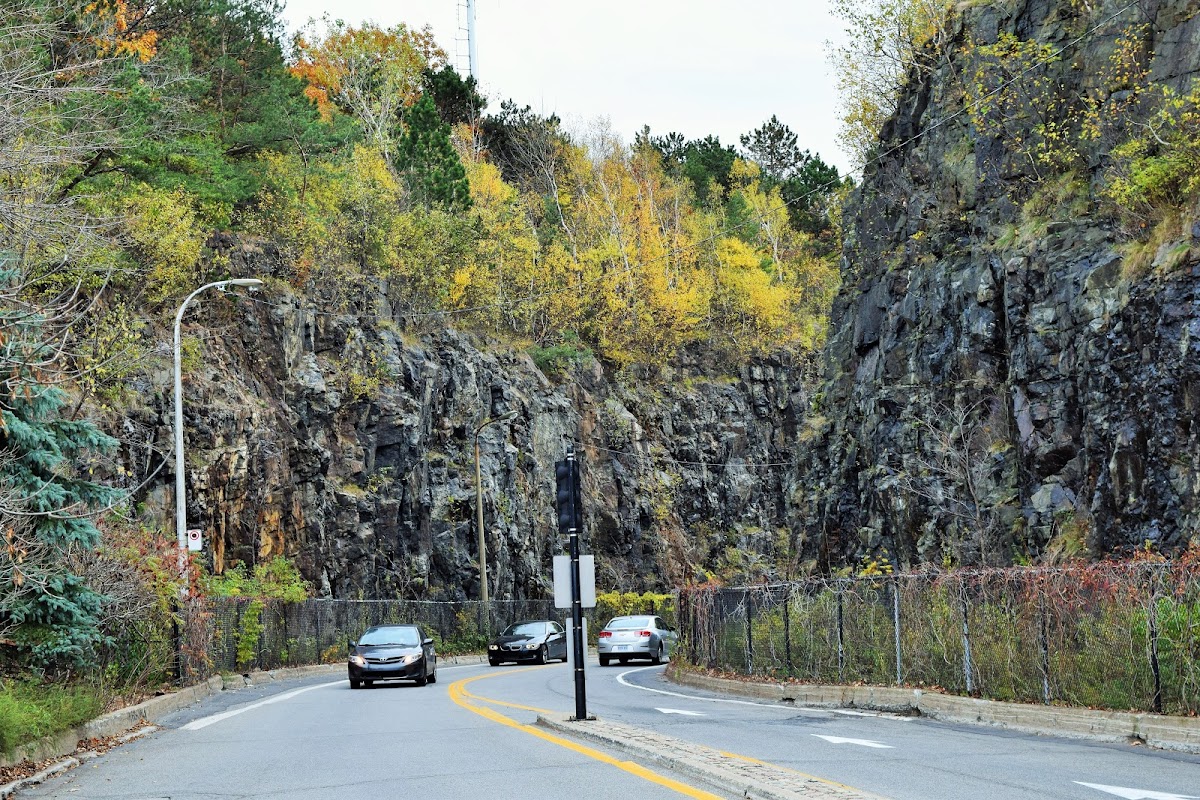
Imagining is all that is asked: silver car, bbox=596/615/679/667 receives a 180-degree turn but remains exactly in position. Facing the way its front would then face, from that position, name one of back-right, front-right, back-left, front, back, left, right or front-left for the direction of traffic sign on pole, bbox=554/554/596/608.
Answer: front-left

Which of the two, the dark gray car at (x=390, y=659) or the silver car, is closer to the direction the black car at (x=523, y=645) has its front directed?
the dark gray car

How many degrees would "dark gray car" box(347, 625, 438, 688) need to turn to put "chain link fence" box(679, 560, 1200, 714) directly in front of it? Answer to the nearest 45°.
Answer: approximately 45° to its left

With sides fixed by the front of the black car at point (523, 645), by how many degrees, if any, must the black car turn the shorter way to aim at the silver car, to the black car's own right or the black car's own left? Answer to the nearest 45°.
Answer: approximately 90° to the black car's own left

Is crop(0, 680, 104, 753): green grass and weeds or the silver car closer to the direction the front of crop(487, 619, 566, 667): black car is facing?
the green grass and weeds

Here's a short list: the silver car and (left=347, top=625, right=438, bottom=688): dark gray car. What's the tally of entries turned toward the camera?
1

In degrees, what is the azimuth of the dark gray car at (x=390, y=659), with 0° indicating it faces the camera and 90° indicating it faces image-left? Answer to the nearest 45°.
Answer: approximately 0°

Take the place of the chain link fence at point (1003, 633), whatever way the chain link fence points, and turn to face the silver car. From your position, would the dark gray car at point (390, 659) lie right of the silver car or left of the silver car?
left

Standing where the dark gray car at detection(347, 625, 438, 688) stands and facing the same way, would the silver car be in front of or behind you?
behind

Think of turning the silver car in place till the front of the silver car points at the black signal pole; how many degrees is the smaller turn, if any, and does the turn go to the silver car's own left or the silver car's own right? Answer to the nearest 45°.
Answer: approximately 135° to the silver car's own right

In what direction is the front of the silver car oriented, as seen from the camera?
facing away from the viewer and to the right of the viewer

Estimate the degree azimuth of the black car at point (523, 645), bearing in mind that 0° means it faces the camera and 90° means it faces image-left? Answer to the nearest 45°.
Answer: approximately 45°
